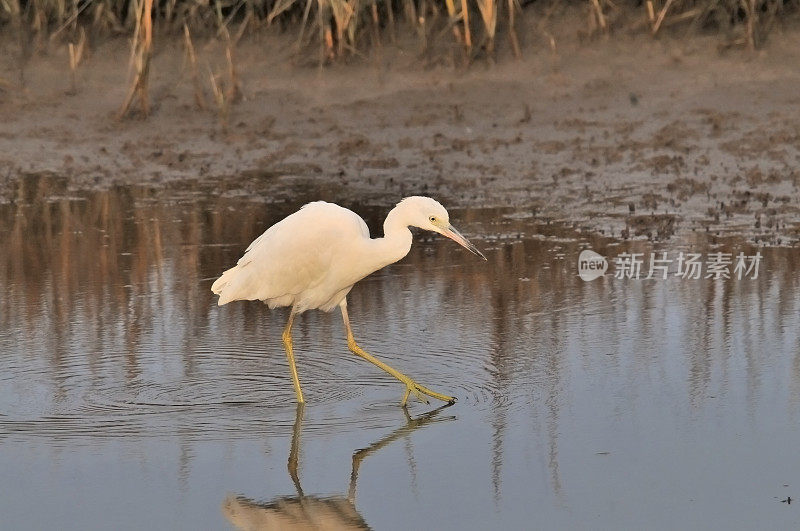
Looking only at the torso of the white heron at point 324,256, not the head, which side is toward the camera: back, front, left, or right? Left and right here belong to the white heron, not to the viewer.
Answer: right

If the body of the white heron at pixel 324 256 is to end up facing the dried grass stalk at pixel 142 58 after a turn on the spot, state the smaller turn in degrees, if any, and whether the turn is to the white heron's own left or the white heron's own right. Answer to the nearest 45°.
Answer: approximately 90° to the white heron's own left
